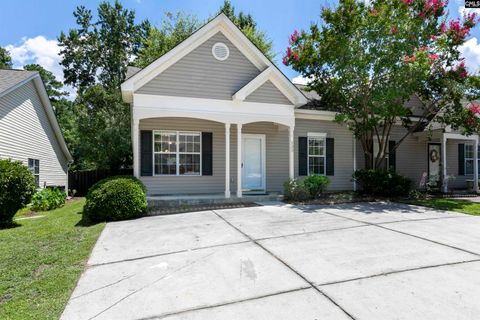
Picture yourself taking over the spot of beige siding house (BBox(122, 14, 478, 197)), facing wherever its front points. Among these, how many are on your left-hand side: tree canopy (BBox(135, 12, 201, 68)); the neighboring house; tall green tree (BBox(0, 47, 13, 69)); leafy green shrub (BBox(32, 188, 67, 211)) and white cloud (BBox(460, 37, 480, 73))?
1

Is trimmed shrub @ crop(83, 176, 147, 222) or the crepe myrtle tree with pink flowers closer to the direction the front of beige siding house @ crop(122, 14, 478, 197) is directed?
the trimmed shrub

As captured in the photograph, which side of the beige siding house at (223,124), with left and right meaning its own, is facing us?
front

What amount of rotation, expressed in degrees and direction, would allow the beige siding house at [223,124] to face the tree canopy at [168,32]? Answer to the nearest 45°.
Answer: approximately 135° to its right

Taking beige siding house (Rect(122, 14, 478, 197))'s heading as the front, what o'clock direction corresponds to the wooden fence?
The wooden fence is roughly at 4 o'clock from the beige siding house.

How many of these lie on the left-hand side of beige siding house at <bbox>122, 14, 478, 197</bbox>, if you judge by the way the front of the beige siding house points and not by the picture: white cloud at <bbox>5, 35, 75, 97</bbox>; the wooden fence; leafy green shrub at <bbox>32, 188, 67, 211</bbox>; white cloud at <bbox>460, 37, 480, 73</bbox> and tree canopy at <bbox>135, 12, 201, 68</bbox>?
1

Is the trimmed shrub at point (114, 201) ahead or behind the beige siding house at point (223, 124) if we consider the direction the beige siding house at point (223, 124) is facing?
ahead

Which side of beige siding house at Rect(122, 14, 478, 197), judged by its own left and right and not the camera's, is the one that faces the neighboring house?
right

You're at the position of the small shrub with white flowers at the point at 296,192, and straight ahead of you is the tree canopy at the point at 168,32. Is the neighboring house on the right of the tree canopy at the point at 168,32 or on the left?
left

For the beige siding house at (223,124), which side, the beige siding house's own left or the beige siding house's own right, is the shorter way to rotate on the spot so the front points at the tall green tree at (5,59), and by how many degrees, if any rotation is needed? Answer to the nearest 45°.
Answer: approximately 135° to the beige siding house's own right

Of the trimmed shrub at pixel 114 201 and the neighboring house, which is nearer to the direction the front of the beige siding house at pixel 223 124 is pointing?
the trimmed shrub

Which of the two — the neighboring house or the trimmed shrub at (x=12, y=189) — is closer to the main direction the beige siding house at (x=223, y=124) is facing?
the trimmed shrub
